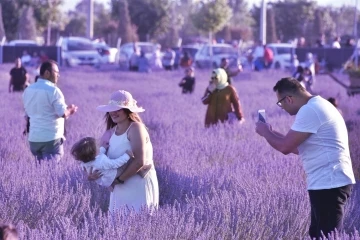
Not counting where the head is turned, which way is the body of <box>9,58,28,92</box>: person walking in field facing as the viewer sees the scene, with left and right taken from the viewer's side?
facing the viewer

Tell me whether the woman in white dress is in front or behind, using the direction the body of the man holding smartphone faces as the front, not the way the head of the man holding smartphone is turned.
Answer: in front

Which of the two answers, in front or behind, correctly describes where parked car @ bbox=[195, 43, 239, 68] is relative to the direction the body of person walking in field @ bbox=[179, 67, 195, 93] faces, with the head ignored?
behind

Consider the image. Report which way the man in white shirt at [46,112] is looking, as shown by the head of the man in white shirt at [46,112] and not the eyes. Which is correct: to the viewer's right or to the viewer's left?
to the viewer's right

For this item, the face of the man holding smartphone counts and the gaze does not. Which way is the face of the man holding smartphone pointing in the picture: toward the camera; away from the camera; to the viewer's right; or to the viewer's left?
to the viewer's left

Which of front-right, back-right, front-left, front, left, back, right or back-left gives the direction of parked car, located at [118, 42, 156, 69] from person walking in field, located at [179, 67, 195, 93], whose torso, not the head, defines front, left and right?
back-right

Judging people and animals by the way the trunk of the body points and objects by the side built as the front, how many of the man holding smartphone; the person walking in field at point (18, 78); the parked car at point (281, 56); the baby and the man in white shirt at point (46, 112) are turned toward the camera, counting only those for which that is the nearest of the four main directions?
2

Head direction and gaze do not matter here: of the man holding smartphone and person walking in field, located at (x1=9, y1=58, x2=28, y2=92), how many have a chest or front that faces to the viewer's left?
1

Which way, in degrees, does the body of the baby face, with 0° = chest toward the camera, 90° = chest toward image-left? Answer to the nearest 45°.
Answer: approximately 225°

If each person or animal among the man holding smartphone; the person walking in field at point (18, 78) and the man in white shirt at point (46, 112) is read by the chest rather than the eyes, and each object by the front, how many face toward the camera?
1

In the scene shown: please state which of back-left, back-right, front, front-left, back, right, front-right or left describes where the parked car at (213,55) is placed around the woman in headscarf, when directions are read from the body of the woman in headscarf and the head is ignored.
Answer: back-right

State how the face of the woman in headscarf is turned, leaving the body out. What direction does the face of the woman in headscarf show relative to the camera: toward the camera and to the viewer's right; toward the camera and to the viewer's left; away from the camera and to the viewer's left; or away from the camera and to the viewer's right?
toward the camera and to the viewer's left

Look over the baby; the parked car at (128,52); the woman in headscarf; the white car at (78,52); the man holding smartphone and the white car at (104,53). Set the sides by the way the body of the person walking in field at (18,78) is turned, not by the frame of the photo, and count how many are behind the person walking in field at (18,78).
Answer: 3

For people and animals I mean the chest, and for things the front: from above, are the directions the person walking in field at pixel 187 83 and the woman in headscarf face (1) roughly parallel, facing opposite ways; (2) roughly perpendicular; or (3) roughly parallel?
roughly parallel

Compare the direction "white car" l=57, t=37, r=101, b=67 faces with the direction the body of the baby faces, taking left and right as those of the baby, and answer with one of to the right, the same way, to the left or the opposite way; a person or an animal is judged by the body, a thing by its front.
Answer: to the right

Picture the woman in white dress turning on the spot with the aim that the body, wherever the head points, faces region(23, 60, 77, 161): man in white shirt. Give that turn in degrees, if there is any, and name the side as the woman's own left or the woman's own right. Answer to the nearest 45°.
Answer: approximately 135° to the woman's own right
